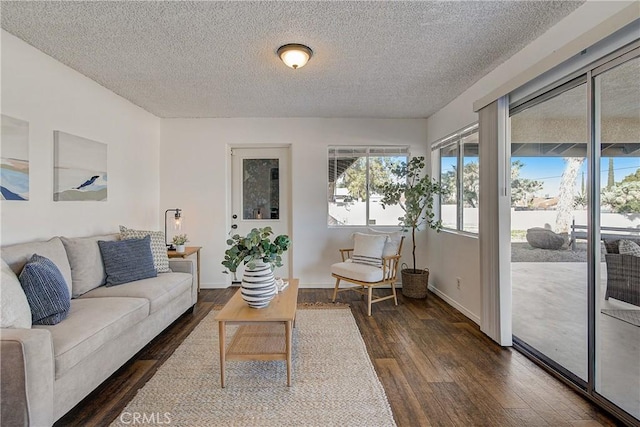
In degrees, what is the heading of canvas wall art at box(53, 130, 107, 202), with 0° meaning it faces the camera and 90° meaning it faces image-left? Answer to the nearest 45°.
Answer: approximately 315°

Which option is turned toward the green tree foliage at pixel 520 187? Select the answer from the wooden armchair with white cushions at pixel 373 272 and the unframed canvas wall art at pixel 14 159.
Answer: the unframed canvas wall art

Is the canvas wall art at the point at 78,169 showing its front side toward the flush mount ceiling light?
yes

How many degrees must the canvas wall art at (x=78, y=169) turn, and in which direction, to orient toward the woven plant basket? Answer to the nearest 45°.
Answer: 0° — it already faces it

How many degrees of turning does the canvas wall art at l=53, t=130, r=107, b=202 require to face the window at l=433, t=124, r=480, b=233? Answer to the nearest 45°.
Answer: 0° — it already faces it

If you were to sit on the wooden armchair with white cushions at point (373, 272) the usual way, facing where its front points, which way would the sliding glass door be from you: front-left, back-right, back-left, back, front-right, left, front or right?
left

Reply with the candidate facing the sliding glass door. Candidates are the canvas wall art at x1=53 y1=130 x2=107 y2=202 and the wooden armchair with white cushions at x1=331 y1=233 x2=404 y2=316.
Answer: the canvas wall art
